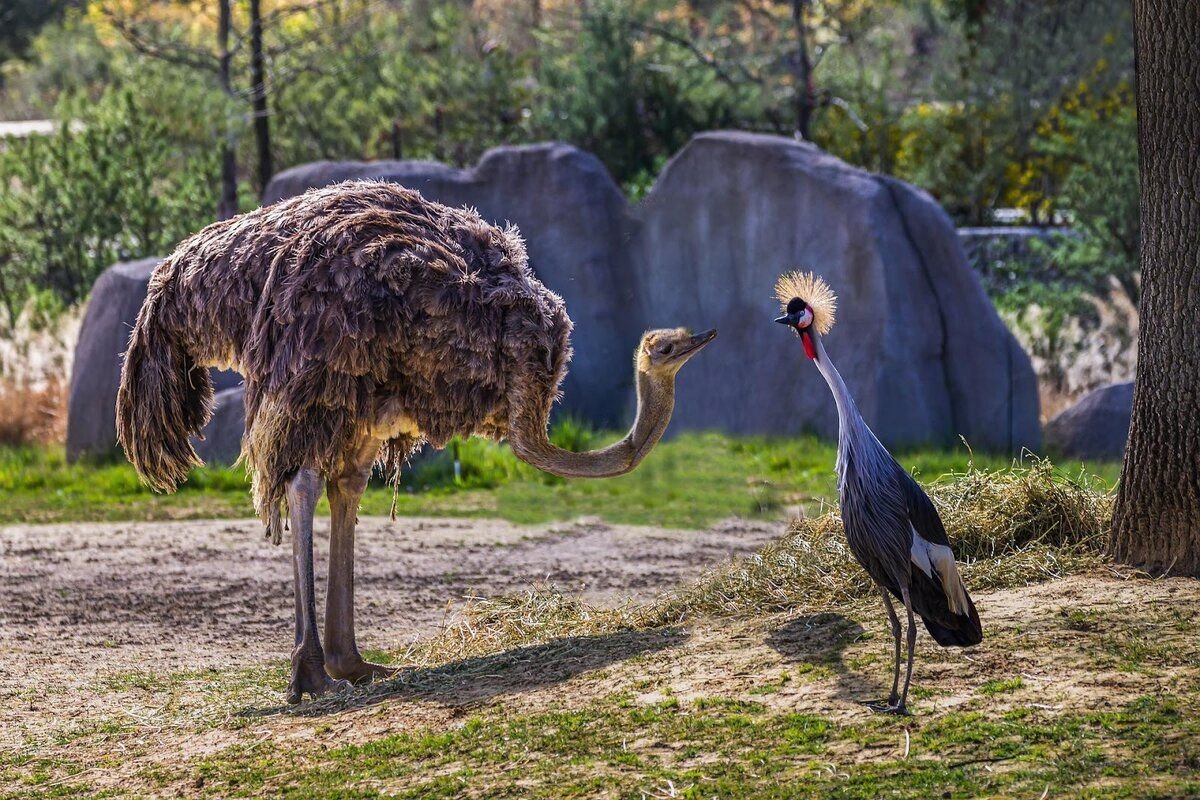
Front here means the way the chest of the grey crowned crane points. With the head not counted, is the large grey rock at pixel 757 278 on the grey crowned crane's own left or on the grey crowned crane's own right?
on the grey crowned crane's own right

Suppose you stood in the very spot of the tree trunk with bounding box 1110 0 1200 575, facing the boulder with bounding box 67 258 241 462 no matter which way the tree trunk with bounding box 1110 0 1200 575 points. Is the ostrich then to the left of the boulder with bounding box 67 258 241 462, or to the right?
left

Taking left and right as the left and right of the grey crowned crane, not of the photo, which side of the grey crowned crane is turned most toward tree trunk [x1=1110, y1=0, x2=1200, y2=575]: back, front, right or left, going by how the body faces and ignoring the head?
back

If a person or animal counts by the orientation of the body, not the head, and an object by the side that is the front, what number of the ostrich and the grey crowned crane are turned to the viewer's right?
1

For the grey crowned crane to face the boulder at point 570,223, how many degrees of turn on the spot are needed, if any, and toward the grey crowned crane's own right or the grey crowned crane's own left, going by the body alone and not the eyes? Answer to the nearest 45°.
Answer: approximately 135° to the grey crowned crane's own right

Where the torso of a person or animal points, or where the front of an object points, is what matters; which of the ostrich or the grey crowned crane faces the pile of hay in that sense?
the ostrich

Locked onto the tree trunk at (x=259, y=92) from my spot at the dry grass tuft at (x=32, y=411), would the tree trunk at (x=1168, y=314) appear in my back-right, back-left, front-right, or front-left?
back-right

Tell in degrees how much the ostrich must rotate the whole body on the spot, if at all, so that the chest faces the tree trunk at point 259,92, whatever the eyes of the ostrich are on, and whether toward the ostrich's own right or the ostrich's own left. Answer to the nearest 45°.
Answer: approximately 90° to the ostrich's own left

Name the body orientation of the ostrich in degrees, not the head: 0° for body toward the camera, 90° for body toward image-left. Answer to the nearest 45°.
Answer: approximately 270°

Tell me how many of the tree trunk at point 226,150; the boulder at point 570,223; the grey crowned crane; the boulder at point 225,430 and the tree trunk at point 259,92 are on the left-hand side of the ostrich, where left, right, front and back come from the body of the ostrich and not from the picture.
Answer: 4

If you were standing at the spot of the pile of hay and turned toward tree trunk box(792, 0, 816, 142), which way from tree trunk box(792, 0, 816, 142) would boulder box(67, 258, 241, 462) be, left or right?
left

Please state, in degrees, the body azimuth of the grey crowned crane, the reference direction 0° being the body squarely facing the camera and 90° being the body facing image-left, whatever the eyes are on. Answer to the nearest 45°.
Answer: approximately 45°

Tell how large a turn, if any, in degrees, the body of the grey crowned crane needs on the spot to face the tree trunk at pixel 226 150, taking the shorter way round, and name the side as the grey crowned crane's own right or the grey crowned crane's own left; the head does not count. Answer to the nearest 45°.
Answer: approximately 90° to the grey crowned crane's own right

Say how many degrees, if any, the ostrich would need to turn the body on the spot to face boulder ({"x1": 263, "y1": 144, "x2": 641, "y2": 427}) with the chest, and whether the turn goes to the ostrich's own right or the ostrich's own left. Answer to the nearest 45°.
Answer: approximately 90° to the ostrich's own left

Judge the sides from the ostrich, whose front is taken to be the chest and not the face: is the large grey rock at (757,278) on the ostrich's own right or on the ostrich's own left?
on the ostrich's own left
